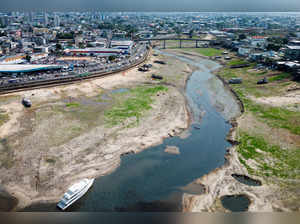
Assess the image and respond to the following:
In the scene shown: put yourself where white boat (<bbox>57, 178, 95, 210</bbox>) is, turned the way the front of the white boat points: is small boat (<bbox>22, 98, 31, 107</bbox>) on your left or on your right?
on your left

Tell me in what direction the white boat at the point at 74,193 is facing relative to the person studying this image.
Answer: facing away from the viewer and to the right of the viewer

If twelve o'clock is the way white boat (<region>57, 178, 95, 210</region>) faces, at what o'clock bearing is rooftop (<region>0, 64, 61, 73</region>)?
The rooftop is roughly at 10 o'clock from the white boat.
